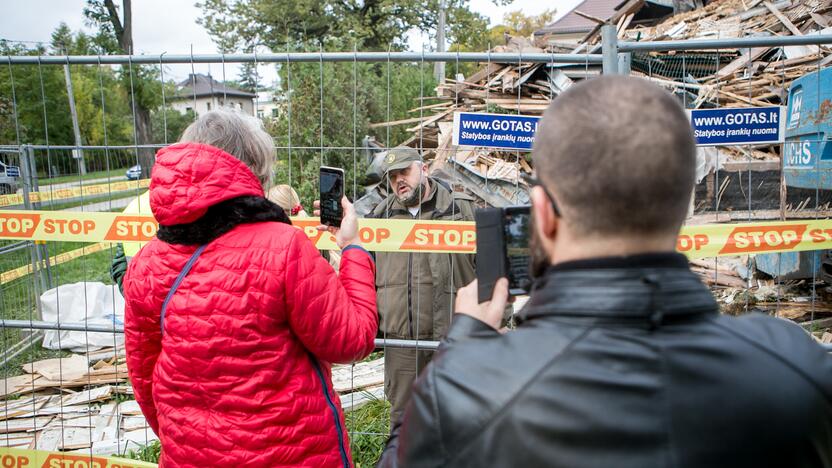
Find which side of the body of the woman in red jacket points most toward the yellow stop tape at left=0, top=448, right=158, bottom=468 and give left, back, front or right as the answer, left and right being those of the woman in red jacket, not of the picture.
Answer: left

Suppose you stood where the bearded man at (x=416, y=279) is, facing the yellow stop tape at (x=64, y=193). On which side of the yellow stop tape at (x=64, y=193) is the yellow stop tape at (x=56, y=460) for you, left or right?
left

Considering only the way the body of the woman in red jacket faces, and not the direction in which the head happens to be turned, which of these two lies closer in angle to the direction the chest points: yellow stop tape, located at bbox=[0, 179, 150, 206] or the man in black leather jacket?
the yellow stop tape

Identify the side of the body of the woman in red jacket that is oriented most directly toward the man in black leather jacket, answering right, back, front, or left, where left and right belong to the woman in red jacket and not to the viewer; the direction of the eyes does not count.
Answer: right

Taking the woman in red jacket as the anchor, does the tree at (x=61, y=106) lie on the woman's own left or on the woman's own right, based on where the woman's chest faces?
on the woman's own left

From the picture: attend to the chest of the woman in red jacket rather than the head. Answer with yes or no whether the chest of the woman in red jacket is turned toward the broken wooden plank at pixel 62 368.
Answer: no

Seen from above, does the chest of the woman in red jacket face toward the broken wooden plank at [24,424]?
no

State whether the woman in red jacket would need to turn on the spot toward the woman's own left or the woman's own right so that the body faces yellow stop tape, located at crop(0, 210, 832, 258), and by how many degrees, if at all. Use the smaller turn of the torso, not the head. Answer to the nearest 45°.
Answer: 0° — they already face it

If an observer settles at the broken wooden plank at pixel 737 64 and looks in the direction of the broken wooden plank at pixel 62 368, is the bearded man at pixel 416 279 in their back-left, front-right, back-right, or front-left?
front-left

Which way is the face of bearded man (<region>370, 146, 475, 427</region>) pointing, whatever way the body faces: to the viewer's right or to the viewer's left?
to the viewer's left

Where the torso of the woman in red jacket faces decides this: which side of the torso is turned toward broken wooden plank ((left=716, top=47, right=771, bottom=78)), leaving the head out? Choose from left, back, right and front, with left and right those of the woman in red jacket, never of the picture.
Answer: front

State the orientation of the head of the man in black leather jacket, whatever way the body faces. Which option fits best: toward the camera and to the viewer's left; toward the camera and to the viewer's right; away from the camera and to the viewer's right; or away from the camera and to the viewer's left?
away from the camera and to the viewer's left

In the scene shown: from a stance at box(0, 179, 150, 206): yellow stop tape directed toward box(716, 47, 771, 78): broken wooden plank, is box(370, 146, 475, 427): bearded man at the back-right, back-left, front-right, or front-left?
front-right

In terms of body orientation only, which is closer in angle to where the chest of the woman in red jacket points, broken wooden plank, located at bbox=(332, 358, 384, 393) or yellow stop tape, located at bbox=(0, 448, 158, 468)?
the broken wooden plank

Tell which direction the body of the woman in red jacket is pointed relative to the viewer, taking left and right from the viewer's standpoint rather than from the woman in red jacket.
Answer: facing away from the viewer and to the right of the viewer

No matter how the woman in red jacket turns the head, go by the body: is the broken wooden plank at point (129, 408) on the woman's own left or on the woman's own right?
on the woman's own left

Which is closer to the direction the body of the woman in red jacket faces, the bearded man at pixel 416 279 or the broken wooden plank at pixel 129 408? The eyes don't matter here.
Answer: the bearded man

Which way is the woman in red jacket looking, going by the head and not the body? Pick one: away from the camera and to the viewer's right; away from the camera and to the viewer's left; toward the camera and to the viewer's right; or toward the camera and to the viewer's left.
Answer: away from the camera and to the viewer's right

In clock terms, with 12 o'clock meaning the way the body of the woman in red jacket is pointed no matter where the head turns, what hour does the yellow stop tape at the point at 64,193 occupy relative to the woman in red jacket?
The yellow stop tape is roughly at 10 o'clock from the woman in red jacket.
